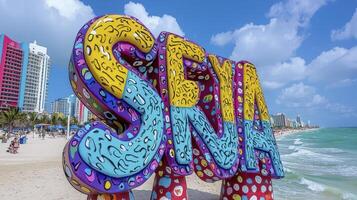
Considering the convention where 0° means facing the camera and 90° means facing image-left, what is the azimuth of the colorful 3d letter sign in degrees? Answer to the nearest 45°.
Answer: approximately 315°
